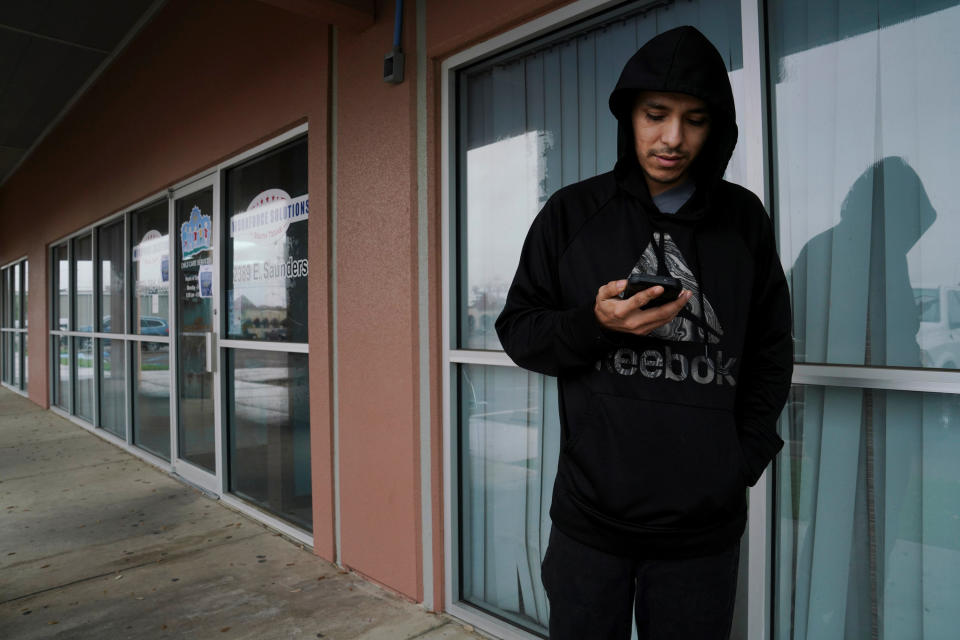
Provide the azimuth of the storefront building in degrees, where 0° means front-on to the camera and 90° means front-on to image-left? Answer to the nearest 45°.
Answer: approximately 45°

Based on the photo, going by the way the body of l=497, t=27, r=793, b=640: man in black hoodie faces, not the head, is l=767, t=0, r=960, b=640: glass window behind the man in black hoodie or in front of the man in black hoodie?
behind

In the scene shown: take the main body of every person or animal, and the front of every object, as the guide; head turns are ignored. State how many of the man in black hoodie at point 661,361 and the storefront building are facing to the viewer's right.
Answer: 0

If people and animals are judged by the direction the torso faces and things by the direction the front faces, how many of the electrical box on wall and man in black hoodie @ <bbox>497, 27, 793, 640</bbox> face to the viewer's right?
0

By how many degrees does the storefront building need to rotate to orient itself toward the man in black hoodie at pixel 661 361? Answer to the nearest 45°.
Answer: approximately 45° to its left

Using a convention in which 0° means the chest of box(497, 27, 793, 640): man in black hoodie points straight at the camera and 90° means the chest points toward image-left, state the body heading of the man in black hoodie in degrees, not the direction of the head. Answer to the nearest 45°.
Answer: approximately 0°

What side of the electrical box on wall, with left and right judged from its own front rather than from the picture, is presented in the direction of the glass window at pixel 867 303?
left

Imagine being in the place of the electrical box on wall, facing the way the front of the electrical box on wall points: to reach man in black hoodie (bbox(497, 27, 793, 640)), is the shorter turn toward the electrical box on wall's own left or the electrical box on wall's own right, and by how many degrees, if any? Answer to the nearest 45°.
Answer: approximately 45° to the electrical box on wall's own left
